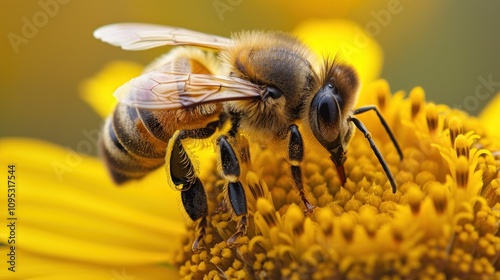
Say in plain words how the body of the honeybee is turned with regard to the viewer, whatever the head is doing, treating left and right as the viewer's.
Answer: facing to the right of the viewer
